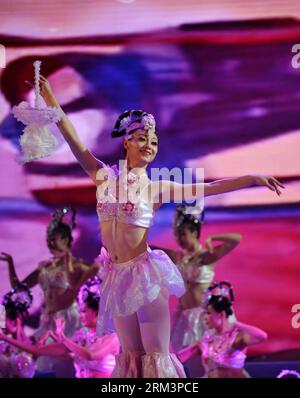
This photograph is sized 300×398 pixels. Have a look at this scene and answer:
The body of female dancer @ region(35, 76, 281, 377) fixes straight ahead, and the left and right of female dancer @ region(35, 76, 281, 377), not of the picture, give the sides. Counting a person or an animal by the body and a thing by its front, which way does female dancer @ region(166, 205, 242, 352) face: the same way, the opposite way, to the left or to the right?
the same way

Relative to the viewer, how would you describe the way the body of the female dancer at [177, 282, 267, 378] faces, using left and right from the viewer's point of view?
facing the viewer and to the left of the viewer

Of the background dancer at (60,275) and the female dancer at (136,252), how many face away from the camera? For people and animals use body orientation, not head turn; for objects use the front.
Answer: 0

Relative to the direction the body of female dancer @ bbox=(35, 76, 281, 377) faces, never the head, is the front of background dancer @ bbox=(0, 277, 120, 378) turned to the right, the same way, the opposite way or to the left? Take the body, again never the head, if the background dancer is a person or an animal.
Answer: the same way

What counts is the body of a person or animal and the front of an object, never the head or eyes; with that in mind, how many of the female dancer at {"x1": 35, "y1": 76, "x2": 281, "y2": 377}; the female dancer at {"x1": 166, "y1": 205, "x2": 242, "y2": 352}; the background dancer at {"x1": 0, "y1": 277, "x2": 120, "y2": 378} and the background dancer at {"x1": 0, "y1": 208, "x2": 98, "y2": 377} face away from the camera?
0

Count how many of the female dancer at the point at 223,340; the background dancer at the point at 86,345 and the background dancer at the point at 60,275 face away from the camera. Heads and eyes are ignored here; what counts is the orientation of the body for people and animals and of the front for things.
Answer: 0

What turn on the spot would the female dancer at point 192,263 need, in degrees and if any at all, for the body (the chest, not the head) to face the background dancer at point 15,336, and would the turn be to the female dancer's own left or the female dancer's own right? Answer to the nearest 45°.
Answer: approximately 45° to the female dancer's own right

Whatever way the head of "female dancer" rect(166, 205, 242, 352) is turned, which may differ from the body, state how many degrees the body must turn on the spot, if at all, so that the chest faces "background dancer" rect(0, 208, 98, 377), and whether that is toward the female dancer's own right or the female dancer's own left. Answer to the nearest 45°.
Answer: approximately 45° to the female dancer's own right

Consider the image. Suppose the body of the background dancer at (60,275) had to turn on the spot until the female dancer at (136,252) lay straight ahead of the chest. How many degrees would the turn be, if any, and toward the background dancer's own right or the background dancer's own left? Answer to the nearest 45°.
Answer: approximately 45° to the background dancer's own left

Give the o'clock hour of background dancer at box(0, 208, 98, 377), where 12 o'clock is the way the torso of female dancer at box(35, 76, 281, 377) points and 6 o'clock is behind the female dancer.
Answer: The background dancer is roughly at 4 o'clock from the female dancer.

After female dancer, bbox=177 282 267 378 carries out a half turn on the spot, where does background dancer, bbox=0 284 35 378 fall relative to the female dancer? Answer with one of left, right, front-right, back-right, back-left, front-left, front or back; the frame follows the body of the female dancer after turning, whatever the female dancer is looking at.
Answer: back-left

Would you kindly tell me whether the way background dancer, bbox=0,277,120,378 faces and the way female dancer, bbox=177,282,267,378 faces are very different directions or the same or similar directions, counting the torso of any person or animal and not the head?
same or similar directions

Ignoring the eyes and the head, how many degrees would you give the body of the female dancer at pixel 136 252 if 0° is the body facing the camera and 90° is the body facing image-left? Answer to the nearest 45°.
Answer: approximately 45°

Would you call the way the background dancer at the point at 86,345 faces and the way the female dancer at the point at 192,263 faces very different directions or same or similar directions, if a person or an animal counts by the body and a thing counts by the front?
same or similar directions

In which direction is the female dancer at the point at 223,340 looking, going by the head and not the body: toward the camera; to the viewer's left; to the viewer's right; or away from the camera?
to the viewer's left

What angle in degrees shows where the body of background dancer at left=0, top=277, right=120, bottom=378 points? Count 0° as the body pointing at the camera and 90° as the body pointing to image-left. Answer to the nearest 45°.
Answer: approximately 45°

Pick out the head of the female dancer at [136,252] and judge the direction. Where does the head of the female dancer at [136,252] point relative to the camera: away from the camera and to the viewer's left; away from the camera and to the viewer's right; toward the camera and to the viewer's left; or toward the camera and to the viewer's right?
toward the camera and to the viewer's right
